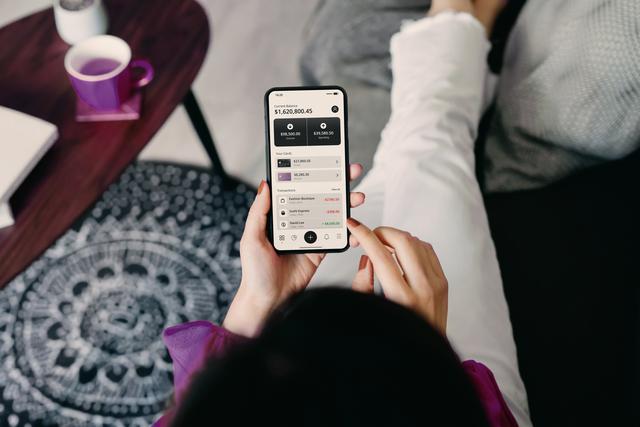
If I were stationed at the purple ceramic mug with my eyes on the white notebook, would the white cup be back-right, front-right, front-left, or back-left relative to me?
back-right

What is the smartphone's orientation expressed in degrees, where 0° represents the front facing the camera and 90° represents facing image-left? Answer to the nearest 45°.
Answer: approximately 0°
